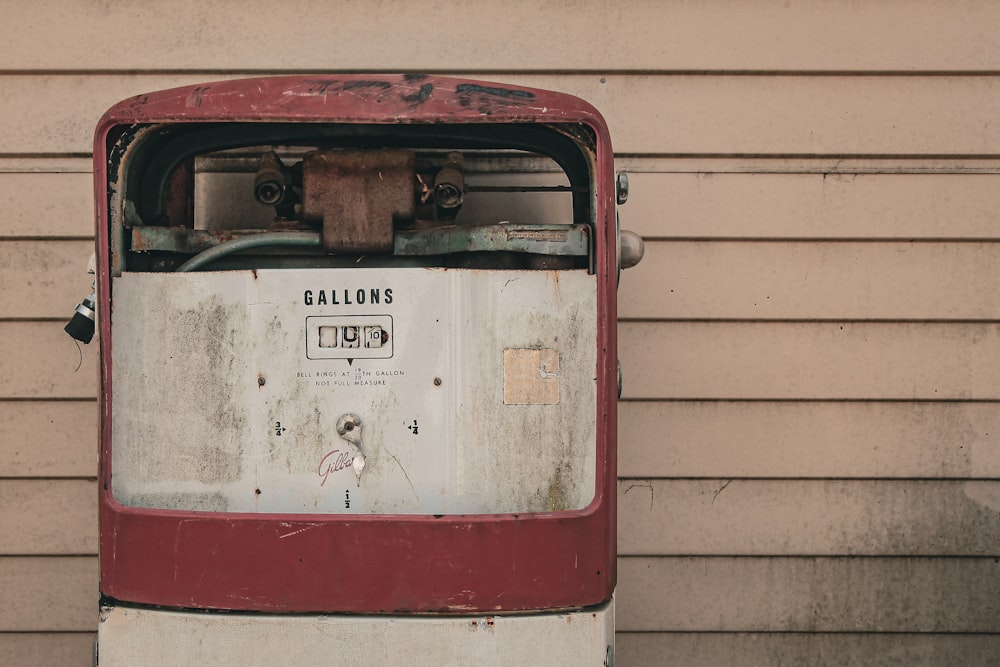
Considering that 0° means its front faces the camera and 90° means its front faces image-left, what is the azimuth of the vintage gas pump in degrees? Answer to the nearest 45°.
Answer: approximately 0°
